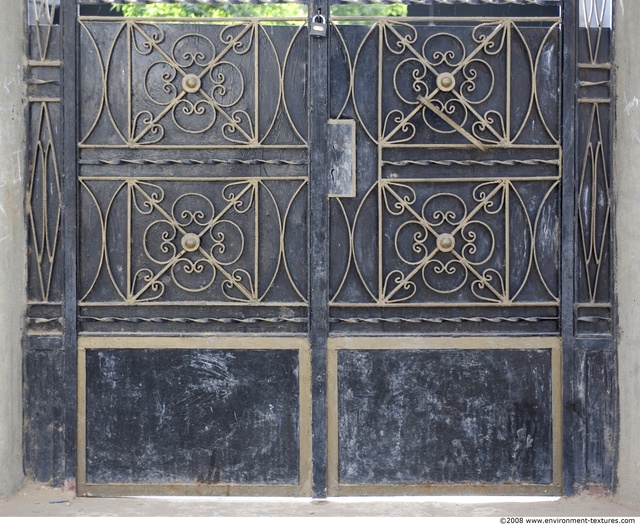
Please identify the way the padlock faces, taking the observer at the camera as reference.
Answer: facing the viewer
